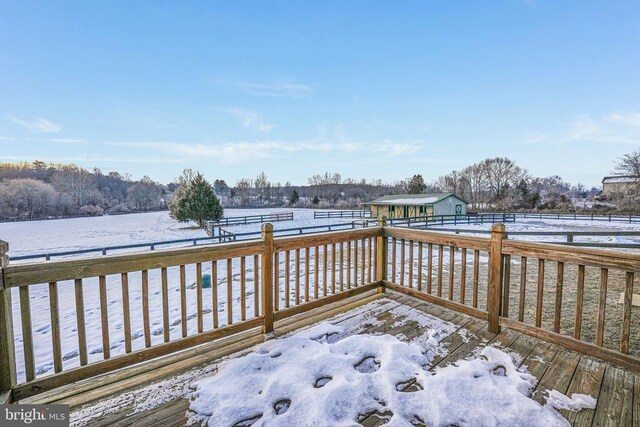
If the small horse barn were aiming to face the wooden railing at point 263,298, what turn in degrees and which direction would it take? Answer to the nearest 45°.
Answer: approximately 45° to its left

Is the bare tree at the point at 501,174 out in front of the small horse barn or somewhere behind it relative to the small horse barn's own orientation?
behind

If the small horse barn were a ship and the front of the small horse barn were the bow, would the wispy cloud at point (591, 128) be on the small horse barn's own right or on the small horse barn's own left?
on the small horse barn's own left

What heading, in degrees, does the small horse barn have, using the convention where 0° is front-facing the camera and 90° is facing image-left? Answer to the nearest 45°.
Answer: approximately 45°

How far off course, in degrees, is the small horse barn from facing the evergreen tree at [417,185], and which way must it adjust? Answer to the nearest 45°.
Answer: approximately 135° to its right
